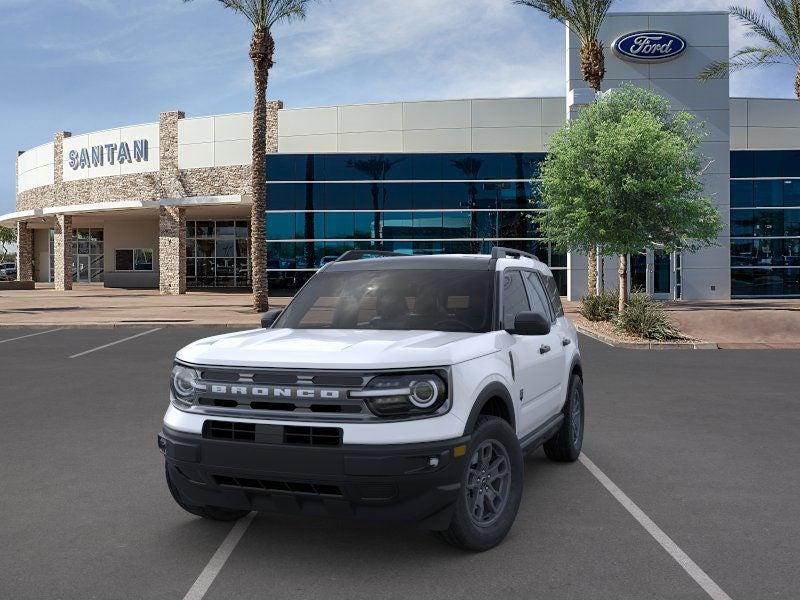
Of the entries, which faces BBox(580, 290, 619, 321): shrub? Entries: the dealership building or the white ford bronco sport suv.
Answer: the dealership building

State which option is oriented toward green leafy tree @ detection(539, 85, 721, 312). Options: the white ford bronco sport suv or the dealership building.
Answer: the dealership building

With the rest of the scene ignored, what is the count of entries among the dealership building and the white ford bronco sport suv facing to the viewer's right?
0

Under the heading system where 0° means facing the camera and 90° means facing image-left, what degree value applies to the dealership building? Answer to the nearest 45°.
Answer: approximately 0°

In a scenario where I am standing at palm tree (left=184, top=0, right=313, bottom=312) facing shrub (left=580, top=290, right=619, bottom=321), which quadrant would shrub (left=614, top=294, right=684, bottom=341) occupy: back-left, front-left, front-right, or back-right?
front-right

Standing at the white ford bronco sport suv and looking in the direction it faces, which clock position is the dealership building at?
The dealership building is roughly at 5 o'clock from the white ford bronco sport suv.

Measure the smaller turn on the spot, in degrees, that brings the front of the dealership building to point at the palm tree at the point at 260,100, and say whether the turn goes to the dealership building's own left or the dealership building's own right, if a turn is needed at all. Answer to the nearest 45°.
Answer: approximately 45° to the dealership building's own right

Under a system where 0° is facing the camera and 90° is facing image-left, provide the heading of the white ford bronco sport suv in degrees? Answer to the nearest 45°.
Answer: approximately 45°

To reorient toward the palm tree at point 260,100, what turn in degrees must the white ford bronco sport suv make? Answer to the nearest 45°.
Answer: approximately 135° to its right

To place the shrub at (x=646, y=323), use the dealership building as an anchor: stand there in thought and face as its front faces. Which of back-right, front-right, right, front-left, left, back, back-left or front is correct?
front

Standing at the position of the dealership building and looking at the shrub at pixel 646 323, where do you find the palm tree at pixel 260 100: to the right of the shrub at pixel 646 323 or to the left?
right

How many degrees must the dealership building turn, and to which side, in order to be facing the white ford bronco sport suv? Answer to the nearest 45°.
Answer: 0° — it already faces it

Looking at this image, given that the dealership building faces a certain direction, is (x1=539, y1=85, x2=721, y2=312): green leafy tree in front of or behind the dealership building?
in front
